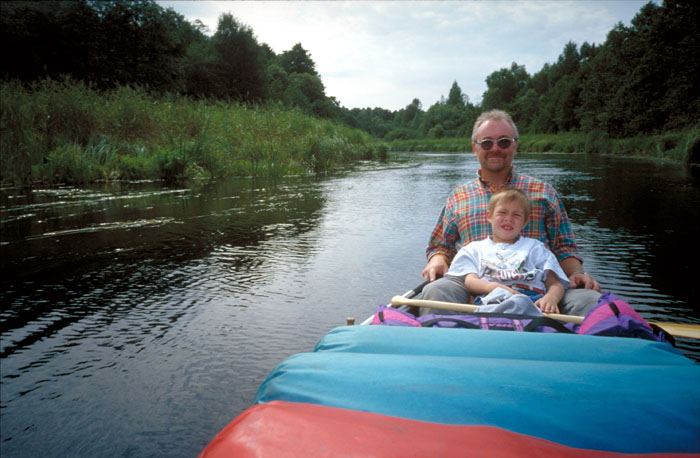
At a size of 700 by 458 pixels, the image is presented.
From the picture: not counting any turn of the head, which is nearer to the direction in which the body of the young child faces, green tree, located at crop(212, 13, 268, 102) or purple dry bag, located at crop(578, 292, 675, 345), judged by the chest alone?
the purple dry bag

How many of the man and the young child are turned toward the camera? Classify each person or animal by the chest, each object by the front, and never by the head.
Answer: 2

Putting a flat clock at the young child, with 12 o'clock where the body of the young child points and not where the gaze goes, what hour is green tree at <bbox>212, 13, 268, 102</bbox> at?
The green tree is roughly at 5 o'clock from the young child.

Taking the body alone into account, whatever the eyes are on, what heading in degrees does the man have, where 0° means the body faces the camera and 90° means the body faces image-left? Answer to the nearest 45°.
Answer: approximately 0°

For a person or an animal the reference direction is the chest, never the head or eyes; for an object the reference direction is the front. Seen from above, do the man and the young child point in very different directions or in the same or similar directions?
same or similar directions

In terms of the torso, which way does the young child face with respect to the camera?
toward the camera

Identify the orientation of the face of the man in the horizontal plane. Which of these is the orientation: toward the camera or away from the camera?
toward the camera
